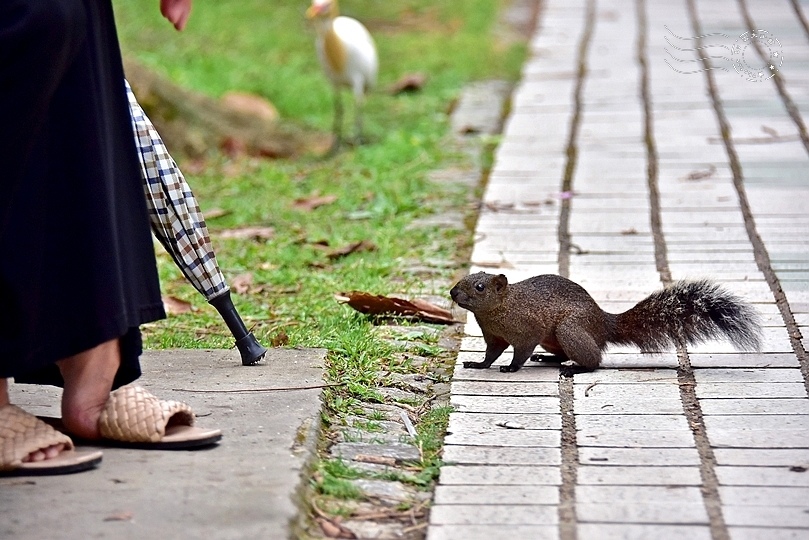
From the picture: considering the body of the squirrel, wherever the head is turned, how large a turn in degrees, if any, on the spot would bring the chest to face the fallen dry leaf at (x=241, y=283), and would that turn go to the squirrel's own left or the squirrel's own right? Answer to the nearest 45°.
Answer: approximately 45° to the squirrel's own right

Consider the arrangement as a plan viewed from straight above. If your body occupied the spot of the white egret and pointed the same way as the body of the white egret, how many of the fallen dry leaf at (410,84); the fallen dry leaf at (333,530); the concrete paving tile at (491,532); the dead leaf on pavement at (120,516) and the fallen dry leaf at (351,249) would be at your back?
1

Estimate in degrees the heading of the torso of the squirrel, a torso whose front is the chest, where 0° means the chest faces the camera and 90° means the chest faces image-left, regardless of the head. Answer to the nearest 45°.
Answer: approximately 90°

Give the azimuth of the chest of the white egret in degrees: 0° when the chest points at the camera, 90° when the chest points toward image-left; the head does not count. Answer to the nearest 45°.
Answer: approximately 45°

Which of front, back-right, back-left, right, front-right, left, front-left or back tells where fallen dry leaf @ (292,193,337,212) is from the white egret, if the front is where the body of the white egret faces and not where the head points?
front-left

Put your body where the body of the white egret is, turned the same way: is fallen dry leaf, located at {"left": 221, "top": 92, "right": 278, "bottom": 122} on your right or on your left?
on your right

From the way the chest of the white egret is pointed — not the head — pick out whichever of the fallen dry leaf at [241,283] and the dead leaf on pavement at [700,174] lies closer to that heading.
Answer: the fallen dry leaf

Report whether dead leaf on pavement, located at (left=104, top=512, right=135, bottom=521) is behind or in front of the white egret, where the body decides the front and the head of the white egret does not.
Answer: in front

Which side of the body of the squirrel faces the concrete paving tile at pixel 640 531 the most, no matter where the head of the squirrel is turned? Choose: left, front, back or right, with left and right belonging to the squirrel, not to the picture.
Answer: left

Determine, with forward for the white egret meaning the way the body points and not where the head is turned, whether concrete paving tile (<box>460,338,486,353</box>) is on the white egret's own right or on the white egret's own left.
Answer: on the white egret's own left

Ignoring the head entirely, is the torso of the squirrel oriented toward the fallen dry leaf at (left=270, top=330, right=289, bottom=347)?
yes

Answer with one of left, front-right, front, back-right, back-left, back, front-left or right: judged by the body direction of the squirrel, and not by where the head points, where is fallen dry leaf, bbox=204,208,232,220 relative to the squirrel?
front-right

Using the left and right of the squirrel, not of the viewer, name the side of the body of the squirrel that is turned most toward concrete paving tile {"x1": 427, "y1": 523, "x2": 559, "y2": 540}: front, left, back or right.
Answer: left

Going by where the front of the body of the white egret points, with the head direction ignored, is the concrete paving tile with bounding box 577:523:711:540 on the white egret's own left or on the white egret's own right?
on the white egret's own left

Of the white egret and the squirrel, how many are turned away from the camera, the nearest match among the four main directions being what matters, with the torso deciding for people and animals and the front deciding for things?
0

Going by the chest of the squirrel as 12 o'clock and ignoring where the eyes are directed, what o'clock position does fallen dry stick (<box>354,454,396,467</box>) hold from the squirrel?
The fallen dry stick is roughly at 10 o'clock from the squirrel.
